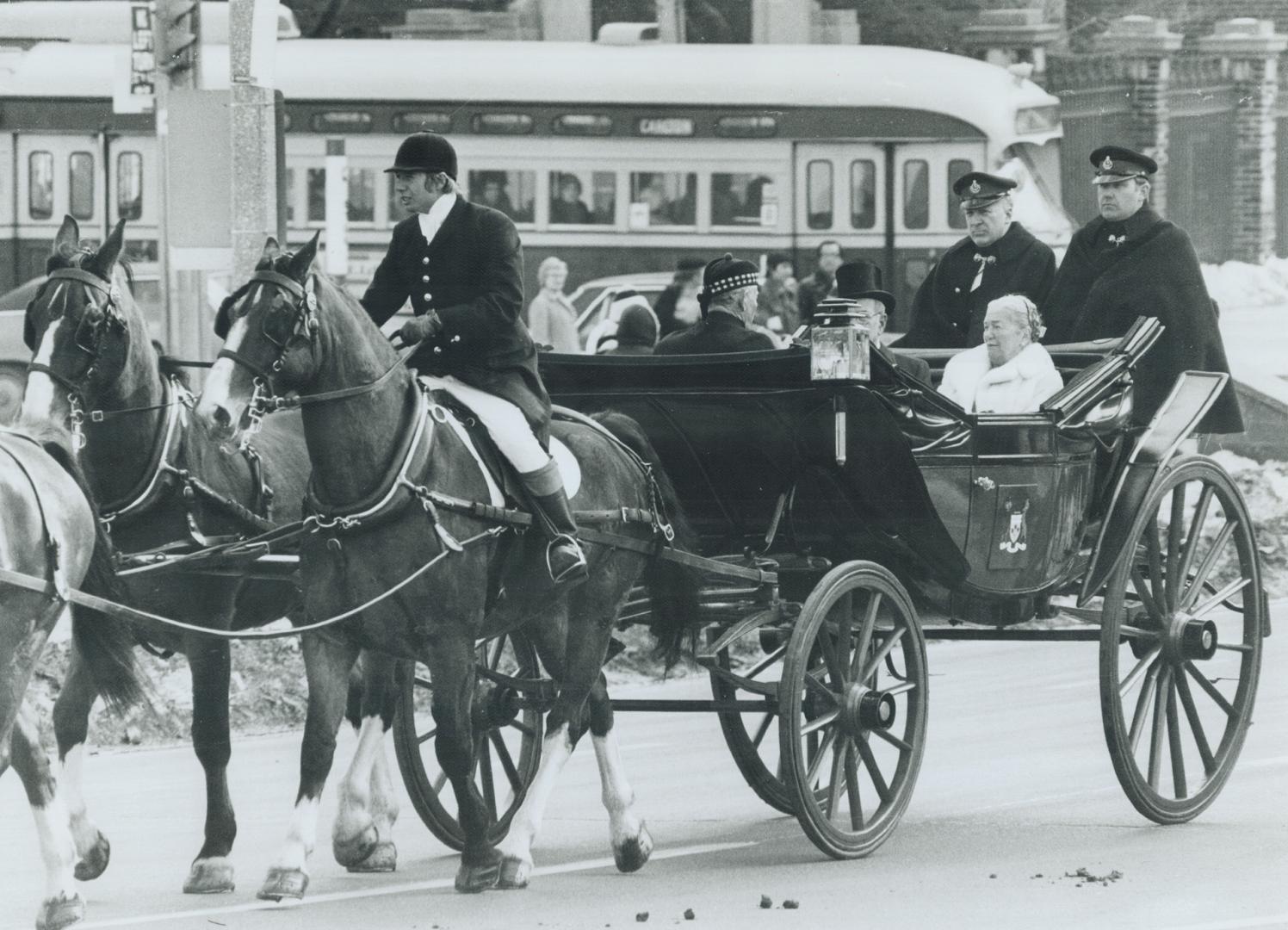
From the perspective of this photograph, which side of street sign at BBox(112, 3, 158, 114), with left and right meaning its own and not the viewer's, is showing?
front

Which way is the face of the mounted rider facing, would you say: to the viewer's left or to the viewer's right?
to the viewer's left

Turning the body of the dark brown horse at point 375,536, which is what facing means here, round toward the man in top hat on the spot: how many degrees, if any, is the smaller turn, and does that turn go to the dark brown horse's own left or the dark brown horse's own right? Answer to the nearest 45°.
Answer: approximately 180°

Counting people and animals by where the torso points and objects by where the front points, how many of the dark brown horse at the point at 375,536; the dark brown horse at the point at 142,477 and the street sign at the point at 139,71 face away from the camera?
0

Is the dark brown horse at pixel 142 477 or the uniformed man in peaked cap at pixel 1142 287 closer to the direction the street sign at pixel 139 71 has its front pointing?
the dark brown horse

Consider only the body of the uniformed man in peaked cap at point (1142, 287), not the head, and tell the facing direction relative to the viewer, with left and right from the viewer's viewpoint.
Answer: facing the viewer and to the left of the viewer

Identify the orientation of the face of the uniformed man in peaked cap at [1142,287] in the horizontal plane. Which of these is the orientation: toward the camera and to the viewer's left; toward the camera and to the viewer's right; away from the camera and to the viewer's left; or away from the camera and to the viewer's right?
toward the camera and to the viewer's left

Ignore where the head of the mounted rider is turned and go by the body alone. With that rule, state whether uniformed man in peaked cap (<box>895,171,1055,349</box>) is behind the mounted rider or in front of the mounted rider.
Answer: behind

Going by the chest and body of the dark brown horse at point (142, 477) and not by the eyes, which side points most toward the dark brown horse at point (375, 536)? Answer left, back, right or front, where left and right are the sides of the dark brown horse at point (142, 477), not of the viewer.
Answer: left

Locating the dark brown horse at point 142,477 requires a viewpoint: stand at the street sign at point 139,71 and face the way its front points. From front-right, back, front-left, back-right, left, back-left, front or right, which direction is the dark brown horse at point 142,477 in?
front

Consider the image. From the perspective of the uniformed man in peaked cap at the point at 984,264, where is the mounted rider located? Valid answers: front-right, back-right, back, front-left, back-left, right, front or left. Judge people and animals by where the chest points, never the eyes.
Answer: front

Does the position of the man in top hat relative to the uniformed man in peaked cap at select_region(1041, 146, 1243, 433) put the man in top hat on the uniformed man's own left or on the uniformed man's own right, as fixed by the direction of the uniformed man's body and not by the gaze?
on the uniformed man's own right

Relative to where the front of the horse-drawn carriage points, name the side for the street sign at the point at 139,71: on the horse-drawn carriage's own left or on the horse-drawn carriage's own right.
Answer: on the horse-drawn carriage's own right

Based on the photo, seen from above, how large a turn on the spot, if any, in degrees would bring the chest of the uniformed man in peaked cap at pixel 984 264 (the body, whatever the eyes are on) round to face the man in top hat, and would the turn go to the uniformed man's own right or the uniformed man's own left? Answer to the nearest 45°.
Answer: approximately 45° to the uniformed man's own right

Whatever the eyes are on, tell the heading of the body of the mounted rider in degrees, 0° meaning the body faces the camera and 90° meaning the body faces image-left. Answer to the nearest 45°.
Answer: approximately 45°

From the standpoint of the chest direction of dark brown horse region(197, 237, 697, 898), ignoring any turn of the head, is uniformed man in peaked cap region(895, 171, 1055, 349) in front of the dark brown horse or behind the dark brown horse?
behind
